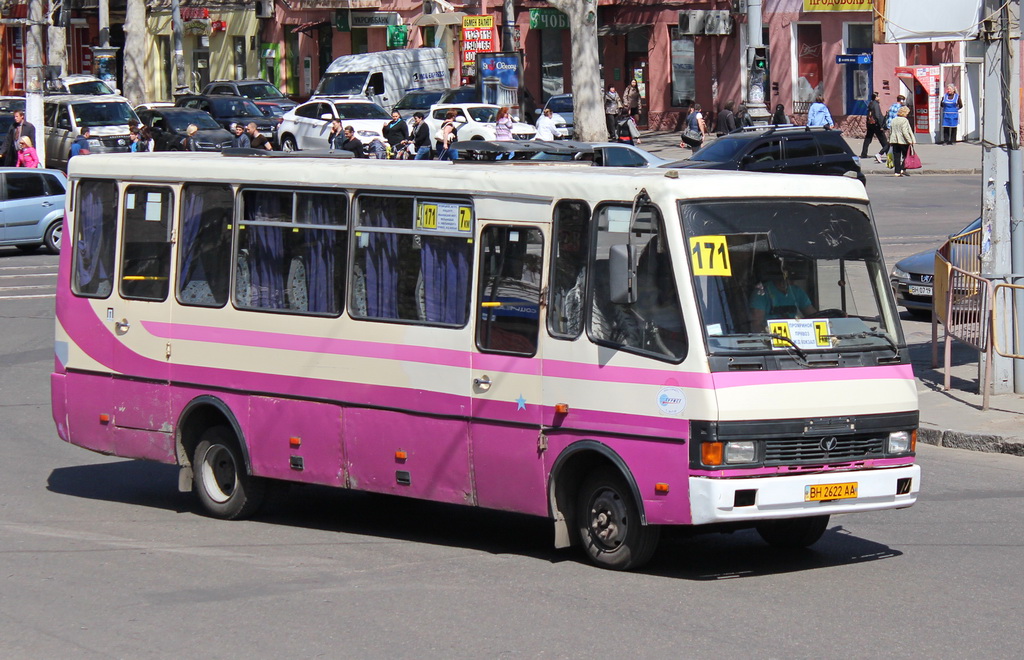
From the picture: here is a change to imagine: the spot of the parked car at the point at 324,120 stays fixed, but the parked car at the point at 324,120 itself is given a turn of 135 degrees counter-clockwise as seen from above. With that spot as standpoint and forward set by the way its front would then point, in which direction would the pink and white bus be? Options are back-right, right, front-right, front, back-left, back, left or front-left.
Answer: back

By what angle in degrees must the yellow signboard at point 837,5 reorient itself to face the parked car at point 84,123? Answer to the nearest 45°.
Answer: approximately 45° to its right

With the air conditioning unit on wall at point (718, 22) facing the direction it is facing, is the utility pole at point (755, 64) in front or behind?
in front

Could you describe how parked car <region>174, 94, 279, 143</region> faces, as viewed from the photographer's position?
facing the viewer and to the right of the viewer

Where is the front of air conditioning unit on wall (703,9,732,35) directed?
toward the camera

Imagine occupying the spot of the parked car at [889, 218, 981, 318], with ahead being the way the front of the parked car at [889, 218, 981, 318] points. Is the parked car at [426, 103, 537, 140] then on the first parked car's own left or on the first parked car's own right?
on the first parked car's own right

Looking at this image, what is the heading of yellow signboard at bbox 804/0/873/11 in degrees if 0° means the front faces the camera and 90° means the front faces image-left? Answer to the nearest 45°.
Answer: approximately 0°

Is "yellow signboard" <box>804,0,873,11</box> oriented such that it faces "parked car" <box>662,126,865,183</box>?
yes

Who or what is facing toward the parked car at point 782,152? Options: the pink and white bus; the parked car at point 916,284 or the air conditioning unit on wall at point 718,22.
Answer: the air conditioning unit on wall

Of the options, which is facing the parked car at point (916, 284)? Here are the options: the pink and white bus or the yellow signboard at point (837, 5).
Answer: the yellow signboard
